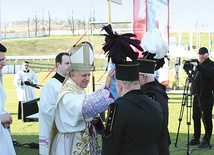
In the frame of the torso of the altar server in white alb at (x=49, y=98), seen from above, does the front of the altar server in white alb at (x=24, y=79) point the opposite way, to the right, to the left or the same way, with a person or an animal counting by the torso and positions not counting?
to the right

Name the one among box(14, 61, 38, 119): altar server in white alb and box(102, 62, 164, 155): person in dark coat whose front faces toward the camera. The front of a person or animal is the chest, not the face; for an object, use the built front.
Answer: the altar server in white alb

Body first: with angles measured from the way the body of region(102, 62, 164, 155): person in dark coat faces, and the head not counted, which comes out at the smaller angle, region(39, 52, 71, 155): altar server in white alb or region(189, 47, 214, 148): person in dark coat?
the altar server in white alb

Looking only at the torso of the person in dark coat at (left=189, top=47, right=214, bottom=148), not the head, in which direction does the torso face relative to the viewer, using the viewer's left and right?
facing the viewer and to the left of the viewer

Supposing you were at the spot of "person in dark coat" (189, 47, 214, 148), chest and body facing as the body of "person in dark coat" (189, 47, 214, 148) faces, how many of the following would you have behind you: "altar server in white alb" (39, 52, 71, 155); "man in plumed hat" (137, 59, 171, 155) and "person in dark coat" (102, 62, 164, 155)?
0

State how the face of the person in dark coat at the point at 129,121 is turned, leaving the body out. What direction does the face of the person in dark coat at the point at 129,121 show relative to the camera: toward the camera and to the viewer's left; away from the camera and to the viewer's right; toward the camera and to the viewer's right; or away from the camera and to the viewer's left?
away from the camera and to the viewer's left

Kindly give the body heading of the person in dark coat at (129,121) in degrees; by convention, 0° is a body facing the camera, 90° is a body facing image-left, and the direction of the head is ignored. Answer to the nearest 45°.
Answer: approximately 135°

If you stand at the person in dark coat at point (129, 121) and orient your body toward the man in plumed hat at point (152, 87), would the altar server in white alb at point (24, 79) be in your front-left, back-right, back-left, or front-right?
front-left

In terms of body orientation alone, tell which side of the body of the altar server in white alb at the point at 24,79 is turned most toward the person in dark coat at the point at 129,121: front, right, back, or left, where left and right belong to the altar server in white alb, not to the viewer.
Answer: front

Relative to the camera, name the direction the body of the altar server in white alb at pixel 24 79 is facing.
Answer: toward the camera

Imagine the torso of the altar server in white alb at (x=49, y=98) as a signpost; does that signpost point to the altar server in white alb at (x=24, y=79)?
no

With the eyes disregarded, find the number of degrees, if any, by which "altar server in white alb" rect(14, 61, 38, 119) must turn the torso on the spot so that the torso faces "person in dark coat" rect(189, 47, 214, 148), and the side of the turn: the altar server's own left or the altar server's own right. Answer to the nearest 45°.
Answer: approximately 45° to the altar server's own left

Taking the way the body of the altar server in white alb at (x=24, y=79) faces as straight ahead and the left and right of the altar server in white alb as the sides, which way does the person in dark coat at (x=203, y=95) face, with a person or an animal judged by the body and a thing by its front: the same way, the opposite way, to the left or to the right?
to the right

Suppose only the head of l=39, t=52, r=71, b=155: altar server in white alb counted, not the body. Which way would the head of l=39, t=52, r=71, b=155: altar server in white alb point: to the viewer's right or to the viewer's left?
to the viewer's right
